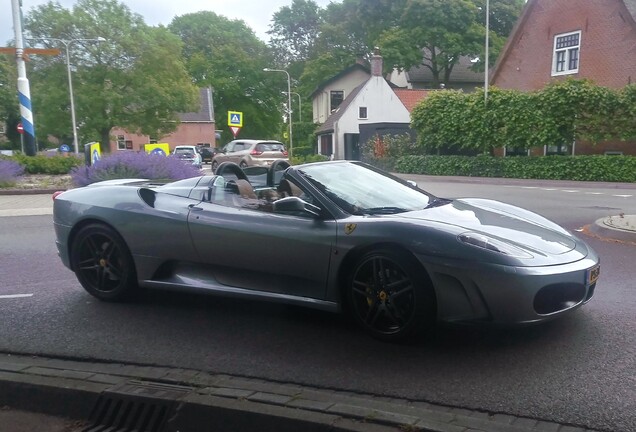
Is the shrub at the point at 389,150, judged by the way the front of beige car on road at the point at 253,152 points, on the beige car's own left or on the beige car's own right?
on the beige car's own right

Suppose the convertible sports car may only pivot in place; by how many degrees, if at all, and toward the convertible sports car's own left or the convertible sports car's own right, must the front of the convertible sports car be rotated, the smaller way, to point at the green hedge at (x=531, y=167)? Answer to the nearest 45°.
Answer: approximately 90° to the convertible sports car's own left

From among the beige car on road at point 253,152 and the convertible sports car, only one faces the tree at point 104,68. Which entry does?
the beige car on road

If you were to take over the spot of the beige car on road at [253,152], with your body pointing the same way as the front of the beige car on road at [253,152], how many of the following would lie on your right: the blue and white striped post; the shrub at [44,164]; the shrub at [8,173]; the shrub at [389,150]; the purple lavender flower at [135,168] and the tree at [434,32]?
2

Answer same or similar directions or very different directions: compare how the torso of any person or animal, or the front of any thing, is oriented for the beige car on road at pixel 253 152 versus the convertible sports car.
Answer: very different directions

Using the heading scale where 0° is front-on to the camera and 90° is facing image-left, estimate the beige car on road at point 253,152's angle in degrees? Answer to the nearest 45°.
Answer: approximately 135°

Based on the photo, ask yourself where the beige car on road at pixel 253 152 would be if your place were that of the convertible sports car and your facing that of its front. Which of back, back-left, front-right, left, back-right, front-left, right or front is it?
back-left

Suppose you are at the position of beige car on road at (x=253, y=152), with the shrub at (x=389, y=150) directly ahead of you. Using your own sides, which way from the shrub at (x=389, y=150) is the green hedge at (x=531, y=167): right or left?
right

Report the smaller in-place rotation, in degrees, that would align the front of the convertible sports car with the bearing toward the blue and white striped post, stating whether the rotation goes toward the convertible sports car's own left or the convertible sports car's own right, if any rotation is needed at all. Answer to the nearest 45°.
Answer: approximately 180°

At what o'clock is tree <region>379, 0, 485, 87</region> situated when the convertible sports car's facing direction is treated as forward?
The tree is roughly at 8 o'clock from the convertible sports car.

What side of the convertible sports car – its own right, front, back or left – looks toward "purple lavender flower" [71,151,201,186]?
back

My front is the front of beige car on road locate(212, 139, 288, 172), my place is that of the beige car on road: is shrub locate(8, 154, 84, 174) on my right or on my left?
on my left
